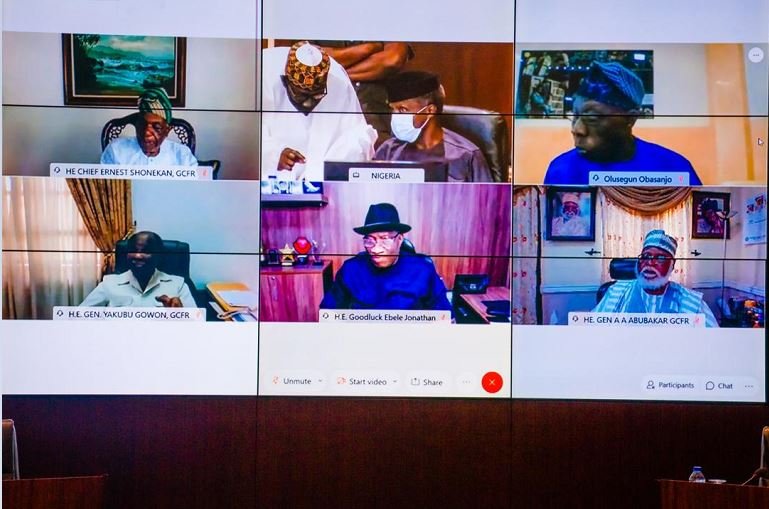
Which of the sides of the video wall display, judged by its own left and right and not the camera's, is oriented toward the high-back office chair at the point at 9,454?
right

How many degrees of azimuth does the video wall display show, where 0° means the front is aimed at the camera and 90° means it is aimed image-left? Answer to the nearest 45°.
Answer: approximately 0°

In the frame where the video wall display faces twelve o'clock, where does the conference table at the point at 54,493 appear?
The conference table is roughly at 2 o'clock from the video wall display.

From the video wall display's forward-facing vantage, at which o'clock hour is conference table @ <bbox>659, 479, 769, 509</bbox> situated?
The conference table is roughly at 10 o'clock from the video wall display.
